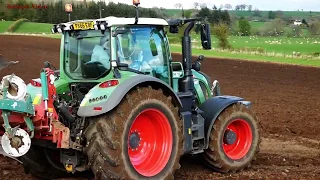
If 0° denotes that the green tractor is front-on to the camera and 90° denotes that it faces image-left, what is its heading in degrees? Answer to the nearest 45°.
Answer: approximately 225°
